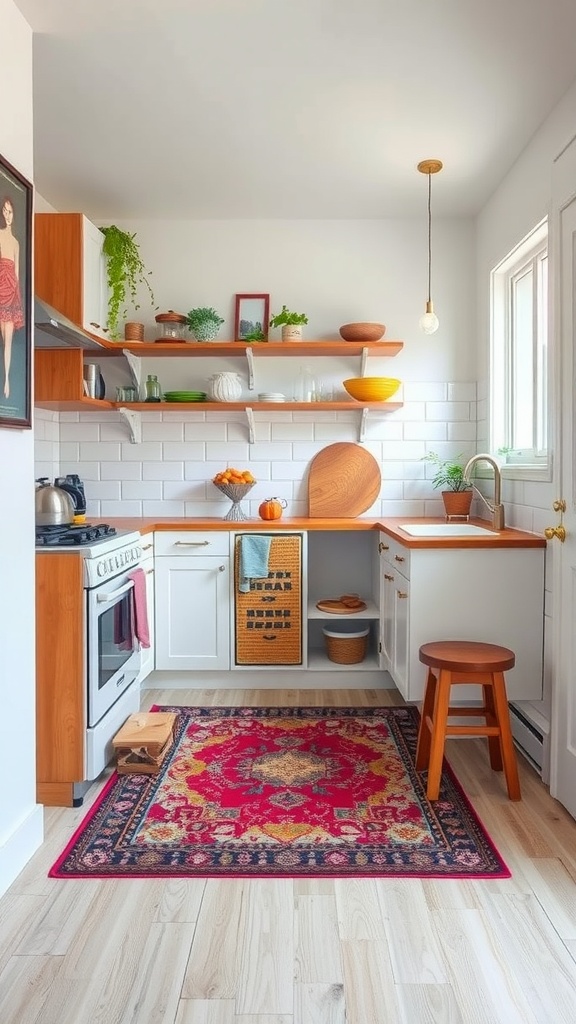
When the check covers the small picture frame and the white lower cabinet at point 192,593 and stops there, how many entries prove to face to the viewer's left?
0

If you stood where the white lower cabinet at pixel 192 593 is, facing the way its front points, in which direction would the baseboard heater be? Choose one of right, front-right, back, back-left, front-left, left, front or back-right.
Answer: front-left

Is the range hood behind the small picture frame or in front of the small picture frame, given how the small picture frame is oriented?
in front

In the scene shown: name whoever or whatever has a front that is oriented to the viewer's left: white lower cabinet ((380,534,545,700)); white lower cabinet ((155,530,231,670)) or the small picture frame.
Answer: white lower cabinet ((380,534,545,700))

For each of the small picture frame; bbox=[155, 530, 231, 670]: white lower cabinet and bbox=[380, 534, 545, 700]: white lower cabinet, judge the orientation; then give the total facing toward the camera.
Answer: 2

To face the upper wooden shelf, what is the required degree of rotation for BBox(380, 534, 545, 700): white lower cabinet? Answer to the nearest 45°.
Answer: approximately 45° to its right

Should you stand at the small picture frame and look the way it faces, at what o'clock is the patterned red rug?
The patterned red rug is roughly at 12 o'clock from the small picture frame.

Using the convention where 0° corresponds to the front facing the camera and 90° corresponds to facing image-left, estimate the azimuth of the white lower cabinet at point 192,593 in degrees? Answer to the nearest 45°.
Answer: approximately 0°

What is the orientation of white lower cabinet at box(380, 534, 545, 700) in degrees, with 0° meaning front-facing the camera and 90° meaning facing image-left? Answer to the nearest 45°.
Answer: approximately 90°

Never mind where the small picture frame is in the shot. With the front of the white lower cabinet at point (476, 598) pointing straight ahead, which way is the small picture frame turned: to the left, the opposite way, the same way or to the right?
to the left

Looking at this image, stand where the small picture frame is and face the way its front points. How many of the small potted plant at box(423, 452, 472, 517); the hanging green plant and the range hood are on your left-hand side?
1
